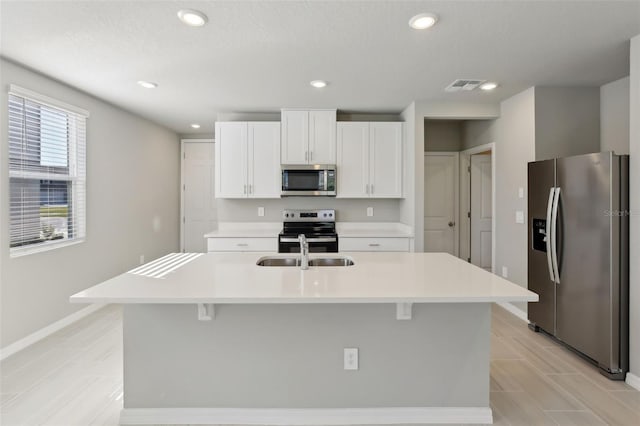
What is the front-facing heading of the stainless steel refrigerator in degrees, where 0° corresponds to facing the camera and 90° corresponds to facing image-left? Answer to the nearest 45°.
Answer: approximately 45°

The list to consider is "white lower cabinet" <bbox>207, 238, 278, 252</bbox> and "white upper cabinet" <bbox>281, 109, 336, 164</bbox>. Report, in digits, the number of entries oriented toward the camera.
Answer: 2

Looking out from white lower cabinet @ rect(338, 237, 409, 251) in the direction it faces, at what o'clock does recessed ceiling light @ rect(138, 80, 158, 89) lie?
The recessed ceiling light is roughly at 2 o'clock from the white lower cabinet.

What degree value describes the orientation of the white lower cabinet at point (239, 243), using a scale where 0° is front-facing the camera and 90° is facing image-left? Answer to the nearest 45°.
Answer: approximately 0°

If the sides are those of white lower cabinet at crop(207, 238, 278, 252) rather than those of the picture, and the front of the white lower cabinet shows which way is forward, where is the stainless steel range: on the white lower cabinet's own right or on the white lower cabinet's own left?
on the white lower cabinet's own left

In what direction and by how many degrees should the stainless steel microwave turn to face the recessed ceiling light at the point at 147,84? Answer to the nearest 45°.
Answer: approximately 45° to its right
